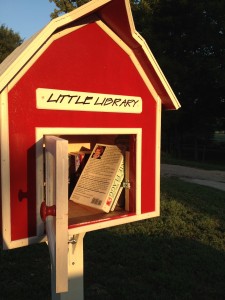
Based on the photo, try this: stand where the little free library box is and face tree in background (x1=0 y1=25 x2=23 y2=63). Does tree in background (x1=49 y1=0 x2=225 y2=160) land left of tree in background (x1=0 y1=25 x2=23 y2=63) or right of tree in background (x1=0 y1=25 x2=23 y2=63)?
right

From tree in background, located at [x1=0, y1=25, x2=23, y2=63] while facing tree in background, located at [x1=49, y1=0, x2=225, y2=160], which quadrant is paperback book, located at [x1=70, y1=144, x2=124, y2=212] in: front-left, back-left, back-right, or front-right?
front-right

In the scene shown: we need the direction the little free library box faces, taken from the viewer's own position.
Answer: facing the viewer and to the right of the viewer

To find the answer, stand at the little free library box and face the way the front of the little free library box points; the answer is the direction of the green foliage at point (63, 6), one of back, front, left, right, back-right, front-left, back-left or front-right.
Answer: back-left
